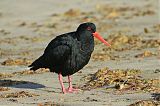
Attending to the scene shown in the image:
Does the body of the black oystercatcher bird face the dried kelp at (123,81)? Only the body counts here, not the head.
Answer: yes

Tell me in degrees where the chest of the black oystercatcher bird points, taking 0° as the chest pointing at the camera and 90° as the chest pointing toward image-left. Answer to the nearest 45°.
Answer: approximately 270°
